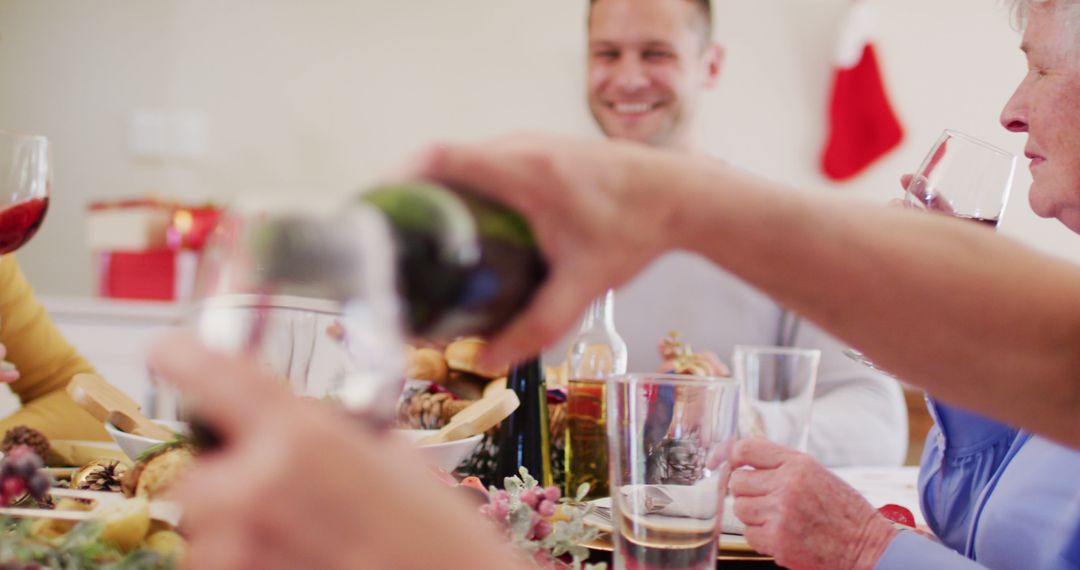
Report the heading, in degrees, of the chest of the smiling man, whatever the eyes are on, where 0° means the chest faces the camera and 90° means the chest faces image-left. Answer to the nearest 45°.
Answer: approximately 45°

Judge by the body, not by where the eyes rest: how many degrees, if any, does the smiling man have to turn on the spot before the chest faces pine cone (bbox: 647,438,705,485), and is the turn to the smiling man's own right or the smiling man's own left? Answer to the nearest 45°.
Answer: approximately 45° to the smiling man's own left
